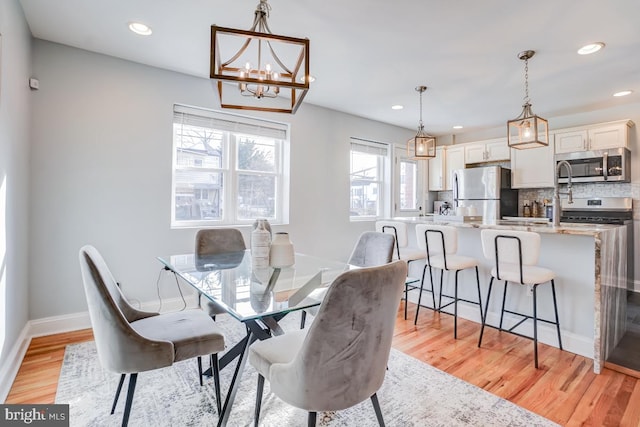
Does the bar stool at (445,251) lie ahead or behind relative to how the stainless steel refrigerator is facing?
ahead

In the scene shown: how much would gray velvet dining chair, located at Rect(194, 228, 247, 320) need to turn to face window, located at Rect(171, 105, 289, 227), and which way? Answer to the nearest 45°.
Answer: approximately 135° to its left

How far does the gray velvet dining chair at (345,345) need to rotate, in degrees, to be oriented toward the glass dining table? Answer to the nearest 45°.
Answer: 0° — it already faces it

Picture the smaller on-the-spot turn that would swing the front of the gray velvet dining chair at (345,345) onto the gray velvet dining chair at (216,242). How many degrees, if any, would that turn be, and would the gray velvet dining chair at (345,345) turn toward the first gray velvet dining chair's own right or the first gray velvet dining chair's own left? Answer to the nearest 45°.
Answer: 0° — it already faces it

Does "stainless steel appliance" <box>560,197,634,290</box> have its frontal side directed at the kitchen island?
yes

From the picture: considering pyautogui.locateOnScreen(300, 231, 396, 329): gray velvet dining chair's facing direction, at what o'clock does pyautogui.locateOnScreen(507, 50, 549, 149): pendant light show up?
The pendant light is roughly at 7 o'clock from the gray velvet dining chair.

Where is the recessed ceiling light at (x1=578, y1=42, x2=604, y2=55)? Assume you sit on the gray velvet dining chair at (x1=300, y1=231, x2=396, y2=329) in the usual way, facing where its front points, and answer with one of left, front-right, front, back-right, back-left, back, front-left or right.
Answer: back-left

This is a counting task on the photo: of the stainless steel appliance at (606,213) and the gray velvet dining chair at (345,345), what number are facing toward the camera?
1

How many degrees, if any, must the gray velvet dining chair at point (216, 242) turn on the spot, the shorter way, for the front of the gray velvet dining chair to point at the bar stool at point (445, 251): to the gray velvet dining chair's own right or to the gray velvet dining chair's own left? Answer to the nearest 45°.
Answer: approximately 45° to the gray velvet dining chair's own left

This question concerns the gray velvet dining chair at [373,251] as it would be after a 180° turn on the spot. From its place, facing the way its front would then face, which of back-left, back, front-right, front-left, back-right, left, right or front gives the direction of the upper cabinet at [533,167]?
front

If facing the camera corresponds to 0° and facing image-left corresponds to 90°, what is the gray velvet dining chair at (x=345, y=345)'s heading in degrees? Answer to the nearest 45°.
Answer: approximately 135°

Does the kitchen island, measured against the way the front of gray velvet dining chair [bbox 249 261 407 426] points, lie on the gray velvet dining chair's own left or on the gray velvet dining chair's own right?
on the gray velvet dining chair's own right

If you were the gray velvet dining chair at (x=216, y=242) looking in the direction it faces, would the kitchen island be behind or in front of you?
in front
